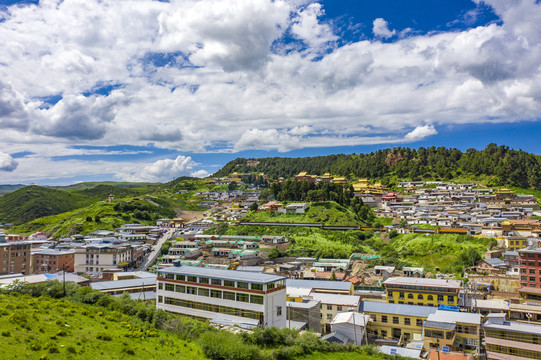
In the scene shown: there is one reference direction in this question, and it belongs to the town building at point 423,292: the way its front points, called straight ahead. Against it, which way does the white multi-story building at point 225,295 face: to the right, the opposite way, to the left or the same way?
the same way

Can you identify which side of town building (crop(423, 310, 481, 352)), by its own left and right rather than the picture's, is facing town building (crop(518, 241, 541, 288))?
back

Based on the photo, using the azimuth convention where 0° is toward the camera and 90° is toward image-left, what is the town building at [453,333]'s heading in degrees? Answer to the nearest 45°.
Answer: approximately 0°

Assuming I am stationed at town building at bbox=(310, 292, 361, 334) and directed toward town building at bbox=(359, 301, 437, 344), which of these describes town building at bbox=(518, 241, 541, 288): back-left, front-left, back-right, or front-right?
front-left

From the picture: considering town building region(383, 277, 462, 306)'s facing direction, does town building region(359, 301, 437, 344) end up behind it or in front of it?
in front

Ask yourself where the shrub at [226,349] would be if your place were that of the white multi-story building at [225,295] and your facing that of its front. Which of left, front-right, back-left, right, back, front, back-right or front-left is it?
front-left

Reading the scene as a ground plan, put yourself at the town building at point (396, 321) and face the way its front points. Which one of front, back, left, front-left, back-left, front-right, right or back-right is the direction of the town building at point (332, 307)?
right

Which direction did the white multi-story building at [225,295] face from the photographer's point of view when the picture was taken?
facing the viewer and to the left of the viewer

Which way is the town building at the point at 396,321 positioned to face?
toward the camera

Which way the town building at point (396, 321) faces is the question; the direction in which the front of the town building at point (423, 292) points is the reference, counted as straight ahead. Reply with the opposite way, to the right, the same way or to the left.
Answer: the same way

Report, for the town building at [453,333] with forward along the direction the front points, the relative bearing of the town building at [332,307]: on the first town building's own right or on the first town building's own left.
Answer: on the first town building's own right

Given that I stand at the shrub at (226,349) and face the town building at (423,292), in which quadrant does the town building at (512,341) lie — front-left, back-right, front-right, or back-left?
front-right

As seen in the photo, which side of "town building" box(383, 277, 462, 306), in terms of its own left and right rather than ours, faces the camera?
front

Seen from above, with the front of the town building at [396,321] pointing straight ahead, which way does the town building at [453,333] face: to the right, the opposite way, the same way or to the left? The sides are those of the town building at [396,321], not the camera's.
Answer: the same way

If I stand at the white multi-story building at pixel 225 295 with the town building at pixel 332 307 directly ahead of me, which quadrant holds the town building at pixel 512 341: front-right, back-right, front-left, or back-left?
front-right

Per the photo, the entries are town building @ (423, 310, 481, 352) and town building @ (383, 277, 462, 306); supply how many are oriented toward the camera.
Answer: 2
